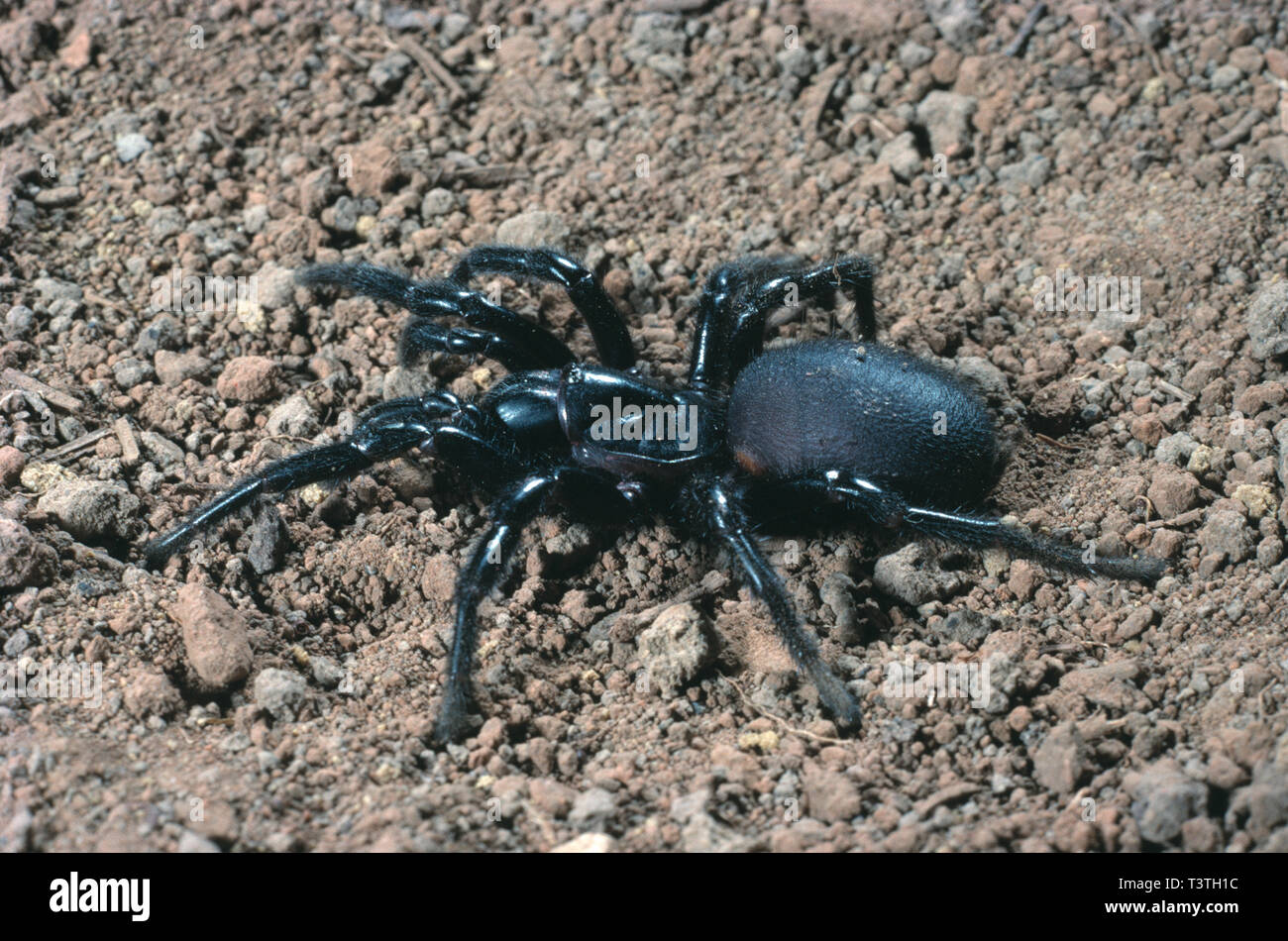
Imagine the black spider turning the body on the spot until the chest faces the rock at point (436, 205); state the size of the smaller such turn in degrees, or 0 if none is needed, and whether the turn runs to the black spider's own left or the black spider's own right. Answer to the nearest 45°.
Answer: approximately 45° to the black spider's own right

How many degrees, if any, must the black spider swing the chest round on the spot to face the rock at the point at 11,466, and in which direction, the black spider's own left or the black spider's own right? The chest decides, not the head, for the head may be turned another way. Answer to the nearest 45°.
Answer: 0° — it already faces it

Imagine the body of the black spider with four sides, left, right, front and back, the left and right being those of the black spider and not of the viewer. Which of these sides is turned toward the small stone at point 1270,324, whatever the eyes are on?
back

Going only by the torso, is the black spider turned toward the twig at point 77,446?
yes

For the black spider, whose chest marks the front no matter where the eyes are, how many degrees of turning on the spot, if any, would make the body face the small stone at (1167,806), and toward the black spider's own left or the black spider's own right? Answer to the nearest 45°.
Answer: approximately 135° to the black spider's own left

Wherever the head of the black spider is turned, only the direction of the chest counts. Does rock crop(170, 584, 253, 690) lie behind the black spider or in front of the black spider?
in front

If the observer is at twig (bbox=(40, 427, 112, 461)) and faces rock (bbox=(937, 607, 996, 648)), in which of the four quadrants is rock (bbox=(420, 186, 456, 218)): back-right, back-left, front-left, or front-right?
front-left

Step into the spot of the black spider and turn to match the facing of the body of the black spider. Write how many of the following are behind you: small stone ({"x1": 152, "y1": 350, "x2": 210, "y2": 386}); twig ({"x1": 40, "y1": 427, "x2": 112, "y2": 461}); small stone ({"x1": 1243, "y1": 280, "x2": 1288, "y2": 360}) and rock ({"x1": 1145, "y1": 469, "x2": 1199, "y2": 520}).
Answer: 2

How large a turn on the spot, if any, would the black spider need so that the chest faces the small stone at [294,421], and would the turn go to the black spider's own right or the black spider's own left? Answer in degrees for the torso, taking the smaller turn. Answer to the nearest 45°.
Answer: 0° — it already faces it

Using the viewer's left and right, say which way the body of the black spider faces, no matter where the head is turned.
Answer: facing to the left of the viewer

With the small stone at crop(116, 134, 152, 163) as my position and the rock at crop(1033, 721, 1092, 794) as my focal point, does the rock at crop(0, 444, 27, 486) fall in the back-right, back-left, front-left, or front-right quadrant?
front-right
